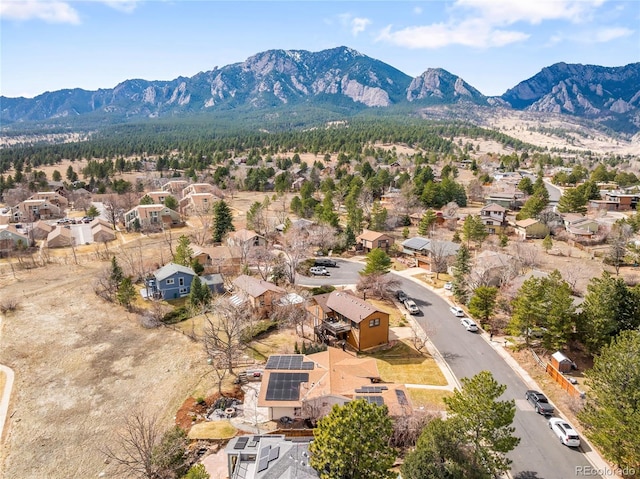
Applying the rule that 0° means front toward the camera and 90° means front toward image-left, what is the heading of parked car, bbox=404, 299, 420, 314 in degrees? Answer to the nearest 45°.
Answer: approximately 315°

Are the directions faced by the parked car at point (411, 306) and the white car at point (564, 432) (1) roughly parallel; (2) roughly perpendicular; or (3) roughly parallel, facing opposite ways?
roughly parallel, facing opposite ways

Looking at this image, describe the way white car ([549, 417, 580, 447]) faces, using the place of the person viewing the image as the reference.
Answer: facing away from the viewer and to the left of the viewer

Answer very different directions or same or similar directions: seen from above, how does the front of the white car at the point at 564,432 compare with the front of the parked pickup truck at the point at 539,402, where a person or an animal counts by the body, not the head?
same or similar directions

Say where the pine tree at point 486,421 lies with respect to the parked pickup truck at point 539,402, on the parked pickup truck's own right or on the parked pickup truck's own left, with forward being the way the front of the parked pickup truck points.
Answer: on the parked pickup truck's own left

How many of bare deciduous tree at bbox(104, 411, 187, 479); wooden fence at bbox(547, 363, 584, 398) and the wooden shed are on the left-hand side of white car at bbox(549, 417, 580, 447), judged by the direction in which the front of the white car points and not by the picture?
1

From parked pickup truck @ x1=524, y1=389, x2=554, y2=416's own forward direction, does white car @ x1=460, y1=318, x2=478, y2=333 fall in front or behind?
in front

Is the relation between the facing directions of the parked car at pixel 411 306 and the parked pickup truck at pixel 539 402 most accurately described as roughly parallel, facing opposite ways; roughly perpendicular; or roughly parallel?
roughly parallel, facing opposite ways

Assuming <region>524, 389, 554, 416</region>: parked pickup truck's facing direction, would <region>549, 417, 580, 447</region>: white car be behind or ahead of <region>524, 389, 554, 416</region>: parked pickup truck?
behind

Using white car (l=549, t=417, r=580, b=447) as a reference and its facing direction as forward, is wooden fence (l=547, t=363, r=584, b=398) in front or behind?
in front

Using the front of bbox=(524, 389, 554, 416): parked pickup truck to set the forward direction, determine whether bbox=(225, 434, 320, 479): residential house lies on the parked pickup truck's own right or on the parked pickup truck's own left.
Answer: on the parked pickup truck's own left

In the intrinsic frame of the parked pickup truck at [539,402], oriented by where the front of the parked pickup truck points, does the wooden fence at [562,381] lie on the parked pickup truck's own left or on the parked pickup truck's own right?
on the parked pickup truck's own right

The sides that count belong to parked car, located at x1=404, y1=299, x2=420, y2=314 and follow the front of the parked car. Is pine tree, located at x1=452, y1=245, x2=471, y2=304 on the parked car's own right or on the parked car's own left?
on the parked car's own left

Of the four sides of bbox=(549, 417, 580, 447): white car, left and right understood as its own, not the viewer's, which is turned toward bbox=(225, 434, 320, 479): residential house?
left

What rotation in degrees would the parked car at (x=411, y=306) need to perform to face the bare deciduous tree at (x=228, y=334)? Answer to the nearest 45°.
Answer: approximately 90° to its right

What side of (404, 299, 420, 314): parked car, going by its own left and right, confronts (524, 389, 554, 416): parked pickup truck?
front

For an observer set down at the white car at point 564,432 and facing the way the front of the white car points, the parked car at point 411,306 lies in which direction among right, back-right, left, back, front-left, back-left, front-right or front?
front

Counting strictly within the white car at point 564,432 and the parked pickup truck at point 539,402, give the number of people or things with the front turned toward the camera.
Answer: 0
